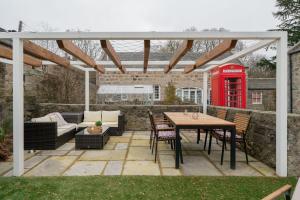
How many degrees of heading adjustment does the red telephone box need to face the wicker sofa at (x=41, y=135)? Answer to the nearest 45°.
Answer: approximately 45° to its right

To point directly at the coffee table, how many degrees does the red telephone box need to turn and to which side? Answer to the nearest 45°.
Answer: approximately 45° to its right

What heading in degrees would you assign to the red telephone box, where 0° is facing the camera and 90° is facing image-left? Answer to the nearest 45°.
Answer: approximately 0°

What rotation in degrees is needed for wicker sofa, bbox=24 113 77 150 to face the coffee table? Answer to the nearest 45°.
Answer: approximately 45° to its left

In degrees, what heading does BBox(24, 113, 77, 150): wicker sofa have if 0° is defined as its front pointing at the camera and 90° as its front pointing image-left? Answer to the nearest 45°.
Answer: approximately 315°
